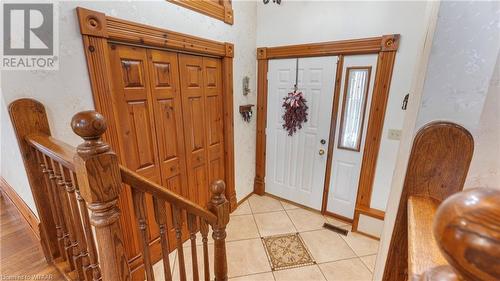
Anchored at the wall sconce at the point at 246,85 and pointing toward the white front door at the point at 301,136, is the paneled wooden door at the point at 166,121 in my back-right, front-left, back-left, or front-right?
back-right

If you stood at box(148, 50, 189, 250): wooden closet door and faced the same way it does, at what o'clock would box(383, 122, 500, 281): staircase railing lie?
The staircase railing is roughly at 1 o'clock from the wooden closet door.

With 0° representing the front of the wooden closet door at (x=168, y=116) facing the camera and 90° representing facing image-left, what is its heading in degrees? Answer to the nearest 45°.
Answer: approximately 315°

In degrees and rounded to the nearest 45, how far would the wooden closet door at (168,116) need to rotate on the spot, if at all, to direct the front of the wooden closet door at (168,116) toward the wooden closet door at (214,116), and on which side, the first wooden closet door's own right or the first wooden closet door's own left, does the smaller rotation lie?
approximately 90° to the first wooden closet door's own left

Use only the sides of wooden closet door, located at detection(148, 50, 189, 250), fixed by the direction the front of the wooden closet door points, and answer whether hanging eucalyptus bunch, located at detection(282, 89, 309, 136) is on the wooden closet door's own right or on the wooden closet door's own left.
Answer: on the wooden closet door's own left

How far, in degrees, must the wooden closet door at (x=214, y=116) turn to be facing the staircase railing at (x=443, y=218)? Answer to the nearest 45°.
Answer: approximately 45° to its right

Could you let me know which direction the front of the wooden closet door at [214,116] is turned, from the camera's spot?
facing the viewer and to the right of the viewer

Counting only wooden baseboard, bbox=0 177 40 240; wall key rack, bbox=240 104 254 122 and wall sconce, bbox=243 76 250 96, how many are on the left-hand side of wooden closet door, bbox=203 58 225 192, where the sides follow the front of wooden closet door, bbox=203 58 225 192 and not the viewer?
2

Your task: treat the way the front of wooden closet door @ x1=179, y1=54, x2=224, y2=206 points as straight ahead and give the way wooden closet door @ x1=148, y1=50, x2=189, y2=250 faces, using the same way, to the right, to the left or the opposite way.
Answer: the same way

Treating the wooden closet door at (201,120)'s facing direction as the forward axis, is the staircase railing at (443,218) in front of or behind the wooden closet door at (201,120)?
in front

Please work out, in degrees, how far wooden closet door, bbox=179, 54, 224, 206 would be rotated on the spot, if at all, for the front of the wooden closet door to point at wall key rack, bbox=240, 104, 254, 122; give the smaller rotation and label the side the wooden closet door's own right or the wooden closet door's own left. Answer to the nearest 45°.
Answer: approximately 90° to the wooden closet door's own left
